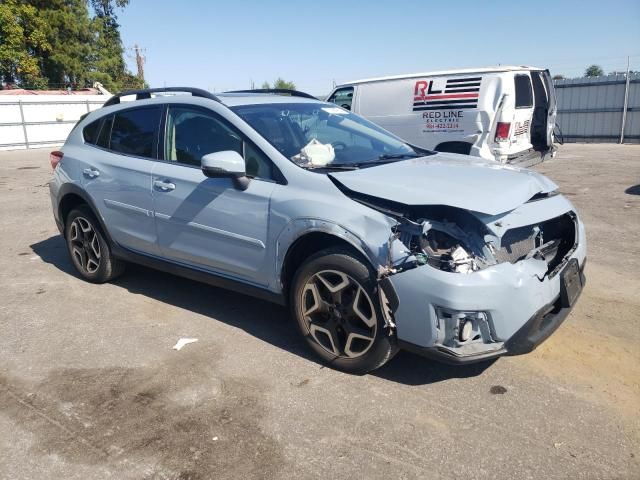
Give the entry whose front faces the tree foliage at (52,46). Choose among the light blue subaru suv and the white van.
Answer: the white van

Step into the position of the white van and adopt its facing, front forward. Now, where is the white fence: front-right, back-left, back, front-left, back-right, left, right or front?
front

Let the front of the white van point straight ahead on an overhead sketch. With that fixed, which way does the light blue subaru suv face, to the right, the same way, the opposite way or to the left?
the opposite way

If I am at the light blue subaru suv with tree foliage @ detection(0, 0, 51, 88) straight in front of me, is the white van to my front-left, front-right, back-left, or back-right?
front-right

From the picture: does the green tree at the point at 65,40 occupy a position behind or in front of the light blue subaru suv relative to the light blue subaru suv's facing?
behind

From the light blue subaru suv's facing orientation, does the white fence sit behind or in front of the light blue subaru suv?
behind

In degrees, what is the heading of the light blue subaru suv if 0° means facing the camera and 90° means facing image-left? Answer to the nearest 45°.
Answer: approximately 315°

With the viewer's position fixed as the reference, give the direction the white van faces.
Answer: facing away from the viewer and to the left of the viewer

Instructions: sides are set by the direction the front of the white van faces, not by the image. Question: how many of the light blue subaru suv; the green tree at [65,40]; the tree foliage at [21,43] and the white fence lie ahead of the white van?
3

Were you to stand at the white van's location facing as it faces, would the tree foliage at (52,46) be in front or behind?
in front

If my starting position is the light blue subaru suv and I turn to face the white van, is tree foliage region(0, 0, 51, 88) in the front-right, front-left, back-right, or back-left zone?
front-left

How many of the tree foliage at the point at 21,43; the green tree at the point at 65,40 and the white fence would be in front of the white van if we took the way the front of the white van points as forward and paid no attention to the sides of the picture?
3

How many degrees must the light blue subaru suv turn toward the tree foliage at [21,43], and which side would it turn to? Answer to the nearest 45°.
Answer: approximately 180°

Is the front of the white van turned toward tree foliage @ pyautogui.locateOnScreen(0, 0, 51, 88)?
yes
